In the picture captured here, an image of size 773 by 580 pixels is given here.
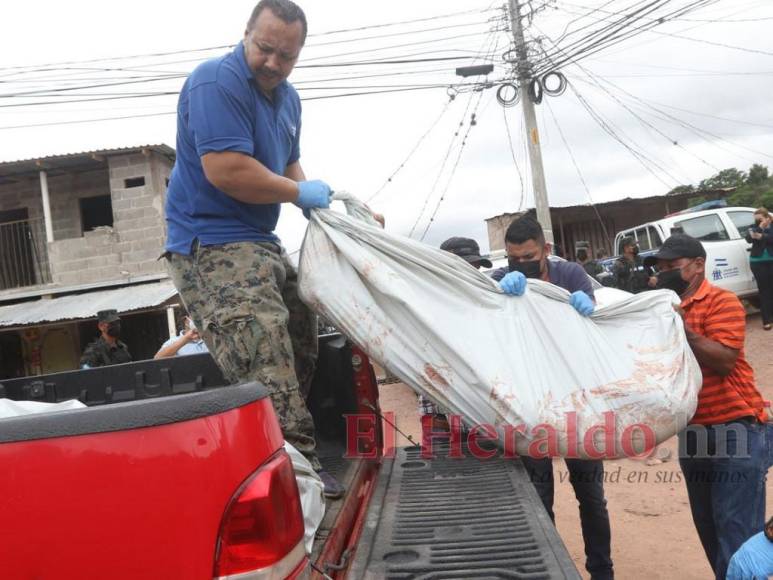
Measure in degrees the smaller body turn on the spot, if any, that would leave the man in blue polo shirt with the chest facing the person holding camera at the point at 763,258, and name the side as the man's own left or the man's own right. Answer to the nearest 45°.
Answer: approximately 90° to the man's own left

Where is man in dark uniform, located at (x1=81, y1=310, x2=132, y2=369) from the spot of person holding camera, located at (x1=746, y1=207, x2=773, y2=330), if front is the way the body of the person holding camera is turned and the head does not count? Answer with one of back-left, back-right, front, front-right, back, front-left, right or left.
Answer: front

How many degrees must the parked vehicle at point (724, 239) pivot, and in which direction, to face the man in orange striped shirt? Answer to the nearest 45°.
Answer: approximately 45° to its left

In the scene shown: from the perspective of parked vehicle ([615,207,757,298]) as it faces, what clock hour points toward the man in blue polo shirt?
The man in blue polo shirt is roughly at 11 o'clock from the parked vehicle.

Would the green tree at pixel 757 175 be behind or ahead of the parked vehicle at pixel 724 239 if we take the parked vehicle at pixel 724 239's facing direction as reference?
behind

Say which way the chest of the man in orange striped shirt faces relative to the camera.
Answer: to the viewer's left

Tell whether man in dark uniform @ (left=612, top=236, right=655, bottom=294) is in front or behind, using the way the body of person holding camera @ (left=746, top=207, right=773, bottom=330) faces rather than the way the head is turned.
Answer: in front

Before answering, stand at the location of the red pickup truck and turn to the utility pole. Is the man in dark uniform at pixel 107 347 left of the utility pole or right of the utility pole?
left

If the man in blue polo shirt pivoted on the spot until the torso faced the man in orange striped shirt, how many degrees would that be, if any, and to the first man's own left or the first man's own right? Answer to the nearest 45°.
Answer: approximately 45° to the first man's own left

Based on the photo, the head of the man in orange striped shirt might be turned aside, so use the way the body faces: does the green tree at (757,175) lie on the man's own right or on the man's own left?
on the man's own right

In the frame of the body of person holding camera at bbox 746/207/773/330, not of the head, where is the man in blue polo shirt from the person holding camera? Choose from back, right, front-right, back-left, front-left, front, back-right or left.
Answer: front-left

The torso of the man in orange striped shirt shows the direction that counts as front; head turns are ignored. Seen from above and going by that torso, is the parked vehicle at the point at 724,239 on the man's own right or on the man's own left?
on the man's own right

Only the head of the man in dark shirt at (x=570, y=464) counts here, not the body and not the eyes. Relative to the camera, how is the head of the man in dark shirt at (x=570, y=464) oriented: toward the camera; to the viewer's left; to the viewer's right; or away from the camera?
toward the camera

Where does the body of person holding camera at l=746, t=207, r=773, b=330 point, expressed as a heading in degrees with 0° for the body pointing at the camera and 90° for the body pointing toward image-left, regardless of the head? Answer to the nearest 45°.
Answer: approximately 45°

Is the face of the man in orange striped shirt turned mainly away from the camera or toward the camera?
toward the camera

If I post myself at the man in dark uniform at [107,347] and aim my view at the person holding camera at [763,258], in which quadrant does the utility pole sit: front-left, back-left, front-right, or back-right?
front-left
